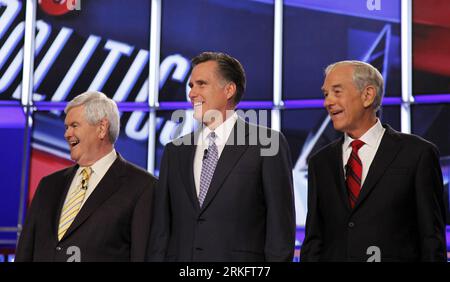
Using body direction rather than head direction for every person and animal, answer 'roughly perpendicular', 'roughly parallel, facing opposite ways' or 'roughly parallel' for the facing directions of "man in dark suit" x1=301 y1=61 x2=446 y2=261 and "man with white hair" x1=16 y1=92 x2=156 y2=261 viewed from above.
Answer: roughly parallel

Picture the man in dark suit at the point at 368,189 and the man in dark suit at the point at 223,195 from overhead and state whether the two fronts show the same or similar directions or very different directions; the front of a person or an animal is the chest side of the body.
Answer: same or similar directions

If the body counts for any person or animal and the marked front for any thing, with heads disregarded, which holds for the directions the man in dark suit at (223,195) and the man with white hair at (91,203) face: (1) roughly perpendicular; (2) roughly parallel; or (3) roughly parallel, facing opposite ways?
roughly parallel

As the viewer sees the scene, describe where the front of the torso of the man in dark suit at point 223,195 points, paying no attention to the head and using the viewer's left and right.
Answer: facing the viewer and to the left of the viewer

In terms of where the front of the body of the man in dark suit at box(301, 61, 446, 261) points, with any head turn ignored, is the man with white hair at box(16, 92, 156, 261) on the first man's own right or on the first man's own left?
on the first man's own right

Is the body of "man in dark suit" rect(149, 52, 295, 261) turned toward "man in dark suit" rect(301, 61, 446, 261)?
no

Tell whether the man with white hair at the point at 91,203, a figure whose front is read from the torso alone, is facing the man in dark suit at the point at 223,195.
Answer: no

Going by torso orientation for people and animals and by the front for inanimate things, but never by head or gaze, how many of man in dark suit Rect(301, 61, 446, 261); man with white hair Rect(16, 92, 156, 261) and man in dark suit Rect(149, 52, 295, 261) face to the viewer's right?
0

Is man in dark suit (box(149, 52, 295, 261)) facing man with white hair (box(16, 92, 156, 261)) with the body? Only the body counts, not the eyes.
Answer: no

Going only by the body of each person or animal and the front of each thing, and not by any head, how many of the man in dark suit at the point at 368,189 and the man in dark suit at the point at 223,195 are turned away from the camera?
0

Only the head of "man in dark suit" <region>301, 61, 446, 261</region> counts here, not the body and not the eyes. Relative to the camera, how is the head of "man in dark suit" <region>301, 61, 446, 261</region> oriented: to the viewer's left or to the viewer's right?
to the viewer's left

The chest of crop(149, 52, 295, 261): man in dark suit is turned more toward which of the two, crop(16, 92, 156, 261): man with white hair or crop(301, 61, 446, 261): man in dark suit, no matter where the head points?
the man with white hair

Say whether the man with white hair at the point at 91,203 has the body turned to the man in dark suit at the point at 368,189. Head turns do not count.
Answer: no
